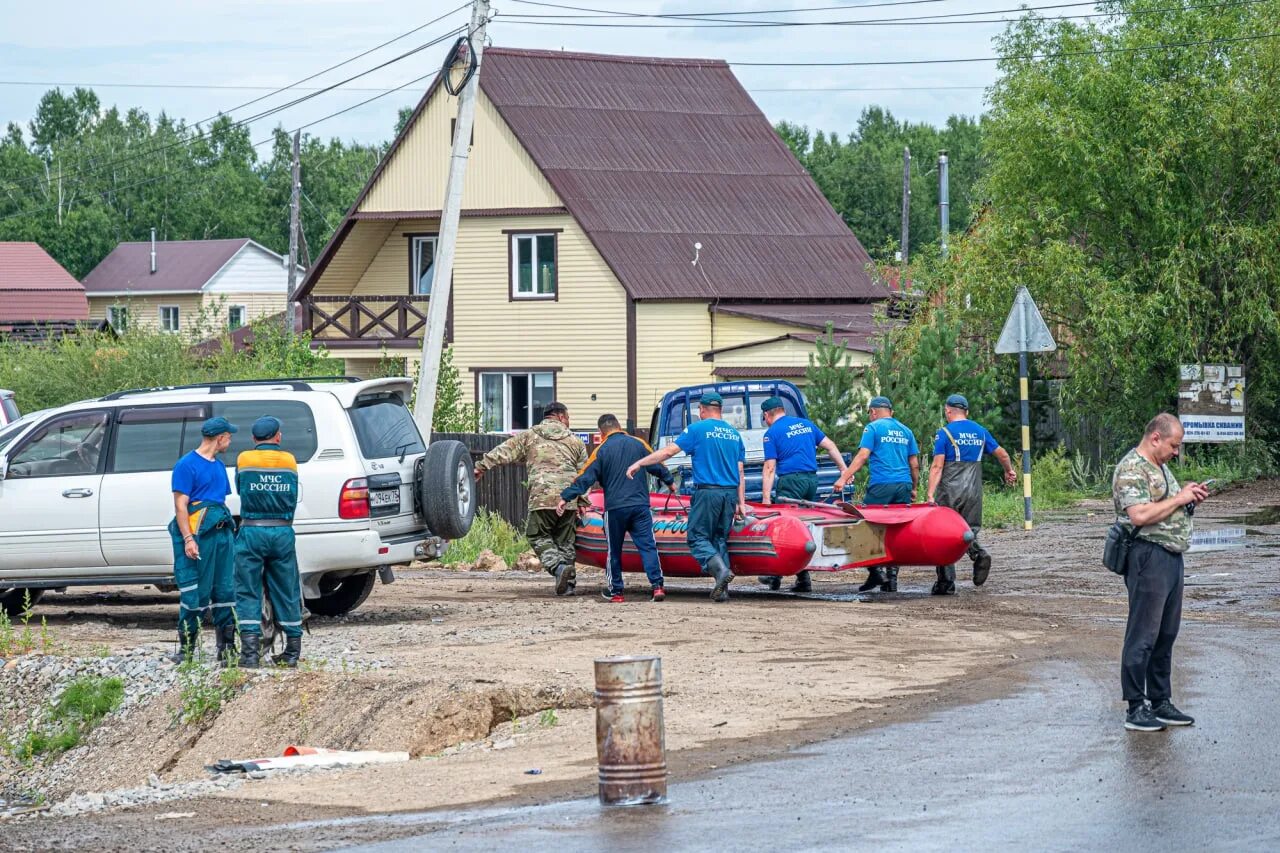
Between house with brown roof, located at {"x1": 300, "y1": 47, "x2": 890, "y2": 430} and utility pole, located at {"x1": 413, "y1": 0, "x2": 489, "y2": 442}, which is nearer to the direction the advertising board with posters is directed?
the utility pole

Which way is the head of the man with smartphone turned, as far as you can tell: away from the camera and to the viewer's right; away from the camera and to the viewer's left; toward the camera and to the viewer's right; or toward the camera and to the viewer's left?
toward the camera and to the viewer's right

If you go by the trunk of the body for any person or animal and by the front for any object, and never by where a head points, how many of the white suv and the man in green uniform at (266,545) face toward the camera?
0

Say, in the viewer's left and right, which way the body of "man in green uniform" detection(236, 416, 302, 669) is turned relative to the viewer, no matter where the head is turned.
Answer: facing away from the viewer

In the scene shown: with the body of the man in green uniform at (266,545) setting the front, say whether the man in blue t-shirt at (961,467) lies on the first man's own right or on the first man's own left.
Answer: on the first man's own right

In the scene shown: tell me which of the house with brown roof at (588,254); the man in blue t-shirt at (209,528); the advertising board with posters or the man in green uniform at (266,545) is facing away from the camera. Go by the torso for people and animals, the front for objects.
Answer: the man in green uniform

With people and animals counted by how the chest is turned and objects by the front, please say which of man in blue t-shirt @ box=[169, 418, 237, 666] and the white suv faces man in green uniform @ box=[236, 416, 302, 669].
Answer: the man in blue t-shirt
